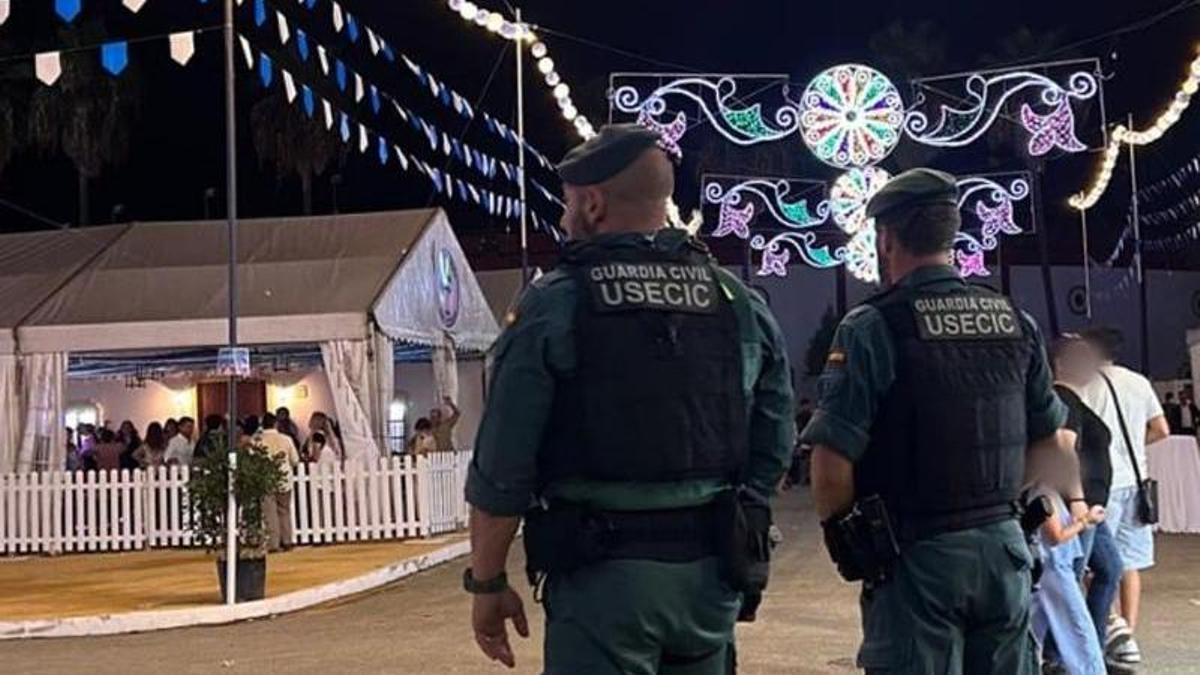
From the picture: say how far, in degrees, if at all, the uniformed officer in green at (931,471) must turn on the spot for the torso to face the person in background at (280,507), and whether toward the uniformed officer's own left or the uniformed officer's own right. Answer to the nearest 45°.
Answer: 0° — they already face them

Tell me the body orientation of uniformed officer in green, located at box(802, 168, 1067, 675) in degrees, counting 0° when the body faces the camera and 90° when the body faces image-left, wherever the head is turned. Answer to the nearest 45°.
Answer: approximately 135°

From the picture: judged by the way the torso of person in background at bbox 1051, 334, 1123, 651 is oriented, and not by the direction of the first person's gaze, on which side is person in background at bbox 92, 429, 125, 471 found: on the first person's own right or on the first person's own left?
on the first person's own right

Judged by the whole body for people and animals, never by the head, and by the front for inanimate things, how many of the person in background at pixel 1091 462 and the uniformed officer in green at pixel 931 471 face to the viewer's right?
0

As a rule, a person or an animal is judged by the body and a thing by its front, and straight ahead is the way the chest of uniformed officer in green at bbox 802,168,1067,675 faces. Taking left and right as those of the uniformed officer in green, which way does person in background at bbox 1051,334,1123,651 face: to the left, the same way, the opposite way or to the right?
to the left

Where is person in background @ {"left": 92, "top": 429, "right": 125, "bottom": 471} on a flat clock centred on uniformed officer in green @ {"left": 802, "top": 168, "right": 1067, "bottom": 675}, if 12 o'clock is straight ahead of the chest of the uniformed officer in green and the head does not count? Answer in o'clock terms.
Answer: The person in background is roughly at 12 o'clock from the uniformed officer in green.

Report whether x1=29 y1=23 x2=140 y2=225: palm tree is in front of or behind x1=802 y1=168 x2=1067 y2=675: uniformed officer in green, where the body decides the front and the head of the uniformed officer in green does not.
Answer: in front

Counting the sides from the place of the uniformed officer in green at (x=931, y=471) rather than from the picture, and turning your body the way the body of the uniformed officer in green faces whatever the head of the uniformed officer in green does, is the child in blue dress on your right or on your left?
on your right

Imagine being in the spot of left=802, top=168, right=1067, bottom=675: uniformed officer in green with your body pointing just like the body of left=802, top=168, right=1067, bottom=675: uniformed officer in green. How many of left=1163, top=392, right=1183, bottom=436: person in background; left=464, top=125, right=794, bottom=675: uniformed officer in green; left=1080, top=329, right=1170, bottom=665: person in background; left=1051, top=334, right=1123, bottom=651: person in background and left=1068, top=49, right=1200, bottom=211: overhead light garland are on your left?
1

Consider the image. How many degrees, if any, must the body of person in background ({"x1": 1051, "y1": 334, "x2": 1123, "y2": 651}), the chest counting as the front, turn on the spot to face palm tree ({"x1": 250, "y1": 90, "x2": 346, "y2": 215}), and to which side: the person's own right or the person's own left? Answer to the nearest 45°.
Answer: approximately 90° to the person's own right

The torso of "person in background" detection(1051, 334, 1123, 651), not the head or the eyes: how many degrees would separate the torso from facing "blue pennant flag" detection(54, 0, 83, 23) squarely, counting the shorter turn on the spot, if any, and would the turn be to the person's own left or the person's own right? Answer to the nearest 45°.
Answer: approximately 45° to the person's own right

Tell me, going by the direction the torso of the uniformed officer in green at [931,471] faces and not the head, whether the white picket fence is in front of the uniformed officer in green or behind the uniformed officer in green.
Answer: in front

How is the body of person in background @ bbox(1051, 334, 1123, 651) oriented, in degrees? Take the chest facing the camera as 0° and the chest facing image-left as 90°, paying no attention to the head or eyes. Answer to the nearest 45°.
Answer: approximately 45°
